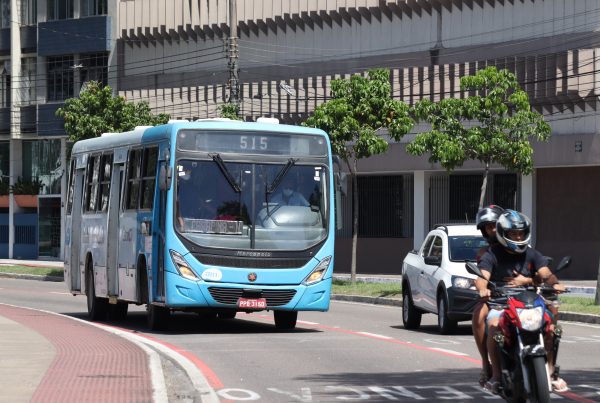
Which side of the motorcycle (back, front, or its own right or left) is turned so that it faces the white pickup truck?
back

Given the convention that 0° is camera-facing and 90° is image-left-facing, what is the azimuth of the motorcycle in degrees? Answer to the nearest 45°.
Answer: approximately 0°

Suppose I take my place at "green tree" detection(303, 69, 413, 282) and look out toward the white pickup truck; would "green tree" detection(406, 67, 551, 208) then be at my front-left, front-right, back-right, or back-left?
front-left

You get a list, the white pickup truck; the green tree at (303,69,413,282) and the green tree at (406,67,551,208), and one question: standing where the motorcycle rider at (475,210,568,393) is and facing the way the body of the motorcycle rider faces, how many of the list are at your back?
3

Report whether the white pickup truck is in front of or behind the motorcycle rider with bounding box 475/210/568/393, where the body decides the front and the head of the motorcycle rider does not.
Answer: behind

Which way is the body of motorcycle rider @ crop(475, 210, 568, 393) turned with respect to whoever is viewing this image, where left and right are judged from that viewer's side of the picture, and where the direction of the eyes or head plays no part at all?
facing the viewer

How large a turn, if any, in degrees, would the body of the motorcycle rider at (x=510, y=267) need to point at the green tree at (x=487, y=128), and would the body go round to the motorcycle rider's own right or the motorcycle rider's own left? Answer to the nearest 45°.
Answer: approximately 180°

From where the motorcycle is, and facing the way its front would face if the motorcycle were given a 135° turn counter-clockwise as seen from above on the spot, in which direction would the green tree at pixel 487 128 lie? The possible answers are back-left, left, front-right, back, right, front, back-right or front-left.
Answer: front-left
